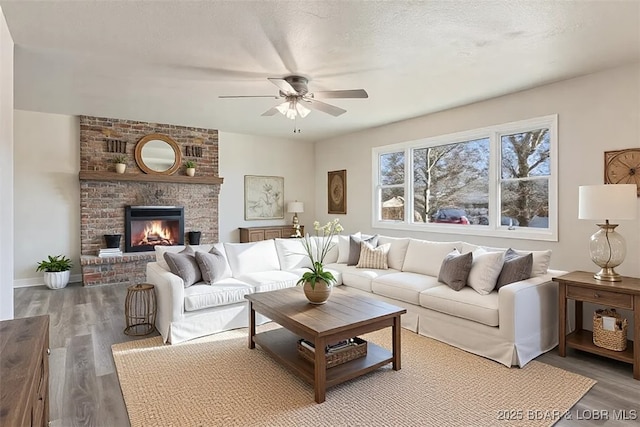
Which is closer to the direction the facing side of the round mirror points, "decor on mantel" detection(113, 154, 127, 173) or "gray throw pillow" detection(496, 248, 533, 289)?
the gray throw pillow

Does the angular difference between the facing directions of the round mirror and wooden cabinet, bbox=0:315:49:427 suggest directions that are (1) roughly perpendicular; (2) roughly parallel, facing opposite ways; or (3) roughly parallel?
roughly perpendicular

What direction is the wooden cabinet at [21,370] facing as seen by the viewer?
to the viewer's right

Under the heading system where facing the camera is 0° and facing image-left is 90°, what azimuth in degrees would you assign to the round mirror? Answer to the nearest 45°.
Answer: approximately 0°

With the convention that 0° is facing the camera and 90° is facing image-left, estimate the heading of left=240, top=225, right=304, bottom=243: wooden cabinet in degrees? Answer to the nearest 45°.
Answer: approximately 315°

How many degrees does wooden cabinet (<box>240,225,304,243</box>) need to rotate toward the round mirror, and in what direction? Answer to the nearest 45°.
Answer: approximately 135° to its right

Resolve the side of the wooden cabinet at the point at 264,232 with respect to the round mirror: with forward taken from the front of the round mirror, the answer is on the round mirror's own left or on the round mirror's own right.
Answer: on the round mirror's own left

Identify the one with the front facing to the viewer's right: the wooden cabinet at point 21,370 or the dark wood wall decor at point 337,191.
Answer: the wooden cabinet

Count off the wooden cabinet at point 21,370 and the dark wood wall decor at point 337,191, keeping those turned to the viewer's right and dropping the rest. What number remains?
1
